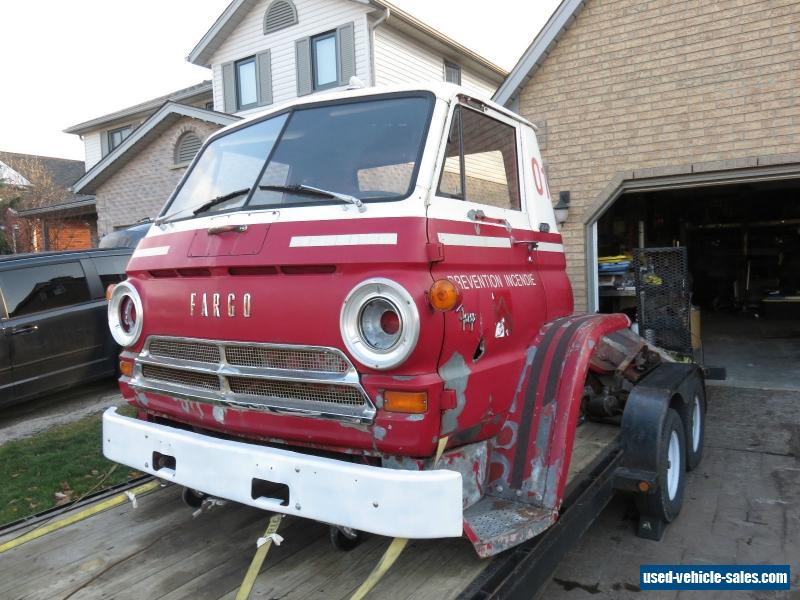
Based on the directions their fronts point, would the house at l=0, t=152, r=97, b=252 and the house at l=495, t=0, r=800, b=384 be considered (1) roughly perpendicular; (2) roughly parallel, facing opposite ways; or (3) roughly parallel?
roughly parallel

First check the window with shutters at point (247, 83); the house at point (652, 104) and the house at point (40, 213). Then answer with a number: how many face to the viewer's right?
0

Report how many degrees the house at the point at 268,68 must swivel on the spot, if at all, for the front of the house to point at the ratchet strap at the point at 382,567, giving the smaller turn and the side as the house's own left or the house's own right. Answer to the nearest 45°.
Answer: approximately 45° to the house's own left

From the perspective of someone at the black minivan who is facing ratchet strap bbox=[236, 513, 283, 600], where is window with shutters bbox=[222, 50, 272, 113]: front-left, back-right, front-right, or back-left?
back-left

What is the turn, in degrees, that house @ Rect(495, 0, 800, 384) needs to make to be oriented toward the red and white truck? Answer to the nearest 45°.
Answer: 0° — it already faces it

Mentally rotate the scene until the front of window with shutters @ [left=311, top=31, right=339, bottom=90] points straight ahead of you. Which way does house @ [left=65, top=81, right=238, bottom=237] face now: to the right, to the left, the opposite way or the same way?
the same way

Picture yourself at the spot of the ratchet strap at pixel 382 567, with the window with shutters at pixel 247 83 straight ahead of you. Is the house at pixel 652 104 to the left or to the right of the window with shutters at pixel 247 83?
right

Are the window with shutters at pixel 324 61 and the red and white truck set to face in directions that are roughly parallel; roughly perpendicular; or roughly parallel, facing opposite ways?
roughly parallel

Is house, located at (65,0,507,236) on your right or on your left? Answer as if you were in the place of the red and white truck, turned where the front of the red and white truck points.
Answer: on your right

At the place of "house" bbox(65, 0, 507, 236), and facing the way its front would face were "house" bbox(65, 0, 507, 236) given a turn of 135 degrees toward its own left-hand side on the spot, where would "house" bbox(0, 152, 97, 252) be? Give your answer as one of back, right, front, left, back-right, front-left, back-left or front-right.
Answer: back-left

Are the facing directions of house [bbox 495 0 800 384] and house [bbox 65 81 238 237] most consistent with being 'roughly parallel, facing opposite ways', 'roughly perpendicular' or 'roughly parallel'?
roughly parallel

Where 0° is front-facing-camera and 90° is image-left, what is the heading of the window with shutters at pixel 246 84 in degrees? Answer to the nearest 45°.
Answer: approximately 45°

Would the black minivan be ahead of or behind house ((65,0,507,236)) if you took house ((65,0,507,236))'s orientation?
ahead

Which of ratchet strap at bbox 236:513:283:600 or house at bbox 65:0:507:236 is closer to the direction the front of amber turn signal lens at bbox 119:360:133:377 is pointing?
the ratchet strap

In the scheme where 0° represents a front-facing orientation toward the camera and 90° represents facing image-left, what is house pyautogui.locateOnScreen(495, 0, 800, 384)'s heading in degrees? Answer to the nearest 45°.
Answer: approximately 0°

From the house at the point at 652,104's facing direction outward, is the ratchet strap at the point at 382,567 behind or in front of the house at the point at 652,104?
in front

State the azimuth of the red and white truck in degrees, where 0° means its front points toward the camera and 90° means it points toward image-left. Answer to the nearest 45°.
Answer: approximately 45°

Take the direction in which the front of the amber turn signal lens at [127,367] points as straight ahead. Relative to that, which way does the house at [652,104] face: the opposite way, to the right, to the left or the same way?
the same way
